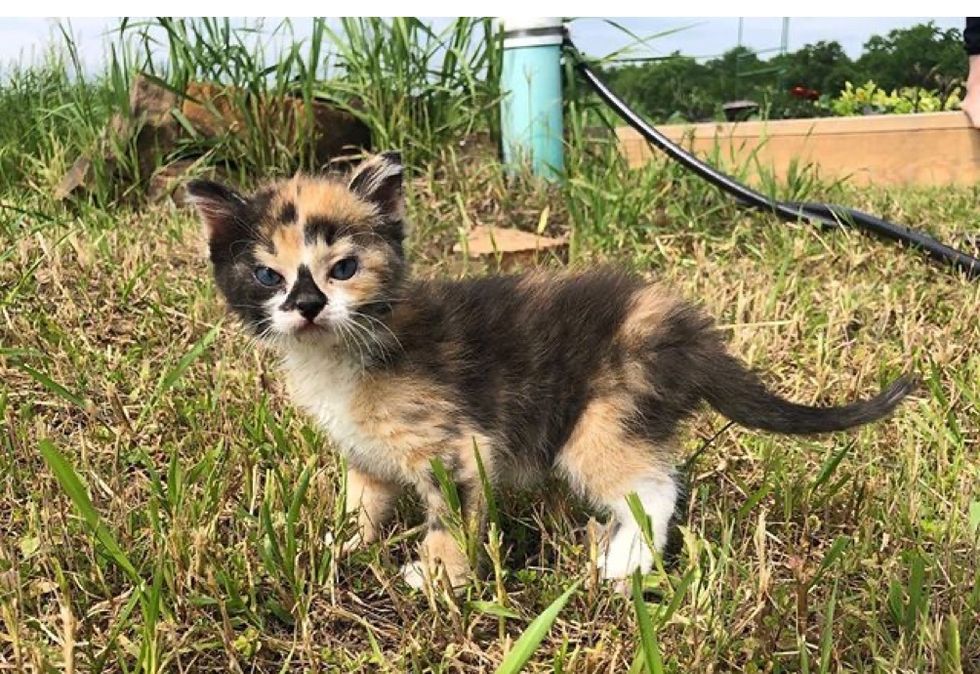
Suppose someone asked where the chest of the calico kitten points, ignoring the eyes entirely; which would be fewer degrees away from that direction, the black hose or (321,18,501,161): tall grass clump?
the tall grass clump

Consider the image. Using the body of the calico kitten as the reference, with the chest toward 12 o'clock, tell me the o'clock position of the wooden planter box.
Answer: The wooden planter box is roughly at 4 o'clock from the calico kitten.

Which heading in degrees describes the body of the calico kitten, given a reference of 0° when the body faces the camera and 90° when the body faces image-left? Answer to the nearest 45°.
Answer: approximately 90°

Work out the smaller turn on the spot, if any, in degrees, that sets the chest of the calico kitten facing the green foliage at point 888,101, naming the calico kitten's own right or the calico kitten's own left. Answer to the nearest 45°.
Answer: approximately 135° to the calico kitten's own right

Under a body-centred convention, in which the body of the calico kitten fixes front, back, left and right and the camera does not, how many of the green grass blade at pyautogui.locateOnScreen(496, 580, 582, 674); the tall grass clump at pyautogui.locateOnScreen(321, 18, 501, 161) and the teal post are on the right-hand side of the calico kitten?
2

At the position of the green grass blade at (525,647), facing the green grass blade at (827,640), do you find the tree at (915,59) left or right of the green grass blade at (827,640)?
left

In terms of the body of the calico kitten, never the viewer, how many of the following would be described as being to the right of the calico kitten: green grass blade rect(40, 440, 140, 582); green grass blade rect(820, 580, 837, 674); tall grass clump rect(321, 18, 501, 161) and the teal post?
2

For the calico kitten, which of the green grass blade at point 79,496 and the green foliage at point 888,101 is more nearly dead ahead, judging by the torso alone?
the green grass blade

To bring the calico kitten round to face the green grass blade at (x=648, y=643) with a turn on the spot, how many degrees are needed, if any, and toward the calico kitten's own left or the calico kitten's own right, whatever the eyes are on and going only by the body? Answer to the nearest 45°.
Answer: approximately 135° to the calico kitten's own left

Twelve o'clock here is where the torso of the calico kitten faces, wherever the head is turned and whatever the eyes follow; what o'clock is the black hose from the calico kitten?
The black hose is roughly at 4 o'clock from the calico kitten.

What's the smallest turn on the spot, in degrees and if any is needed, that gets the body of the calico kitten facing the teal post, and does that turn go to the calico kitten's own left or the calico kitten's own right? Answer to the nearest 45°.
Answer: approximately 90° to the calico kitten's own right

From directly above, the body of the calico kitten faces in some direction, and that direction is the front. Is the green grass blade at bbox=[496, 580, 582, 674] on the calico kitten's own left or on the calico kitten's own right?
on the calico kitten's own left
